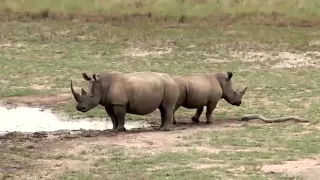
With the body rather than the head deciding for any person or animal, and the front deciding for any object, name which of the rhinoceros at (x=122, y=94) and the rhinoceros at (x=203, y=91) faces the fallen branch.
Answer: the rhinoceros at (x=203, y=91)

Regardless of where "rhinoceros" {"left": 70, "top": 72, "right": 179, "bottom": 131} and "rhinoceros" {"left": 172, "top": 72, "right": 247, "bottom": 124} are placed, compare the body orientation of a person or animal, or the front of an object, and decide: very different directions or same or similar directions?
very different directions

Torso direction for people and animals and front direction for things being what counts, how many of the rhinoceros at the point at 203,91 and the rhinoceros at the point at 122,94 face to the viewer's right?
1

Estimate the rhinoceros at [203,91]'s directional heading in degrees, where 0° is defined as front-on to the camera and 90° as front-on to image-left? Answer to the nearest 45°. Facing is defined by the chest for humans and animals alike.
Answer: approximately 270°

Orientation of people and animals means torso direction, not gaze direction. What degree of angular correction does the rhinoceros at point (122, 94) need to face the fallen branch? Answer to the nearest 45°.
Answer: approximately 180°

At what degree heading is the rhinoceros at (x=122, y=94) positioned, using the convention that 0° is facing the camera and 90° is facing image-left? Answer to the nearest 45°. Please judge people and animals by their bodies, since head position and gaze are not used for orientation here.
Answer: approximately 90°

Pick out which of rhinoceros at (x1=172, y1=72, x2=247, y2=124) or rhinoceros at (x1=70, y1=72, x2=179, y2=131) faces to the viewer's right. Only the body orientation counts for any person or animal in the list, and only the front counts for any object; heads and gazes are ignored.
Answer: rhinoceros at (x1=172, y1=72, x2=247, y2=124)

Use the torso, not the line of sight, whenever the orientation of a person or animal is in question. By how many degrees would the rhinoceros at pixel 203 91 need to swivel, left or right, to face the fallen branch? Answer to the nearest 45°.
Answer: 0° — it already faces it

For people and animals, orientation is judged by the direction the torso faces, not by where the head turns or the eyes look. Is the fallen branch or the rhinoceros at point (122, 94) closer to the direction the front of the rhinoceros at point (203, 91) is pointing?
the fallen branch

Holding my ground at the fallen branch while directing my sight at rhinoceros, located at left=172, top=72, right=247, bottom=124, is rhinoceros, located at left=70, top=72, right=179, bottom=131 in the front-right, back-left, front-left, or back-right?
front-left
